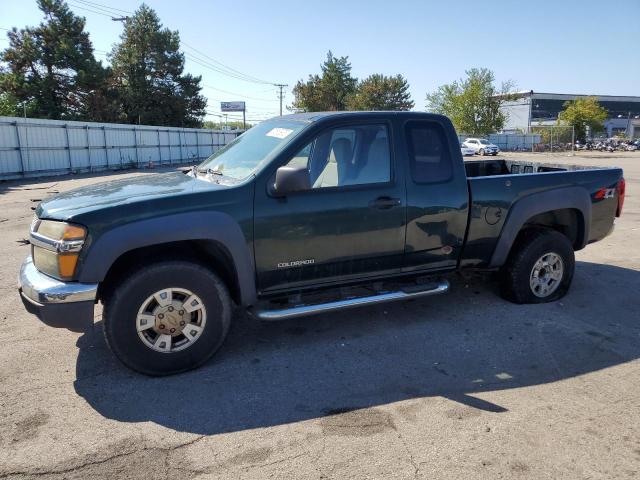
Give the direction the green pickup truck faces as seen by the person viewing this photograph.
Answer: facing the viewer and to the left of the viewer

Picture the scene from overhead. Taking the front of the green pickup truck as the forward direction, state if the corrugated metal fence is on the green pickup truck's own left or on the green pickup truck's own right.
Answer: on the green pickup truck's own right

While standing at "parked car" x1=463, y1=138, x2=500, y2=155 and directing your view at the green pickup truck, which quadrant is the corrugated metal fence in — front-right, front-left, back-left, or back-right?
front-right

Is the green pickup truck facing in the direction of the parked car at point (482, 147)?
no

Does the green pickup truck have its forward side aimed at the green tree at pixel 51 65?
no
